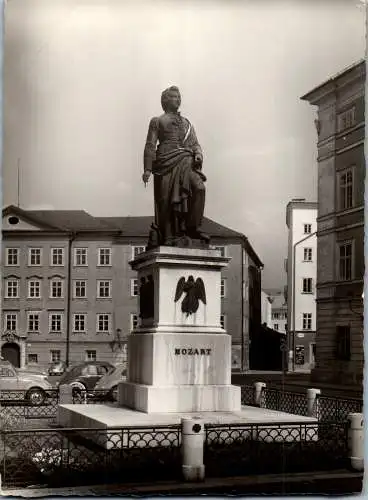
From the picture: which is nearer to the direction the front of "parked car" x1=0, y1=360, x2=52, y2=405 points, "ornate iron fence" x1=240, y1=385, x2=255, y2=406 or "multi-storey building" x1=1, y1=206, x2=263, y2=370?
the ornate iron fence

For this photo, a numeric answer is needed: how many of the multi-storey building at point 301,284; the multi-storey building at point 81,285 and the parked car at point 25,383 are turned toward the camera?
2

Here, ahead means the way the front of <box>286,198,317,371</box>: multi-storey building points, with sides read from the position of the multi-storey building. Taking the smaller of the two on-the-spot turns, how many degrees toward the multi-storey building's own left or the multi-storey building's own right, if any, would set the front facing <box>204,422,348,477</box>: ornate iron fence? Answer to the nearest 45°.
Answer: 0° — it already faces it

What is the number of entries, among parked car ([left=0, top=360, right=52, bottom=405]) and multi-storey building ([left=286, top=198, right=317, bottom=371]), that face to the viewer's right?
1

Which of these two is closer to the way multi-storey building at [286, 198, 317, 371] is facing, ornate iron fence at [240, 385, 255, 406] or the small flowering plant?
the small flowering plant

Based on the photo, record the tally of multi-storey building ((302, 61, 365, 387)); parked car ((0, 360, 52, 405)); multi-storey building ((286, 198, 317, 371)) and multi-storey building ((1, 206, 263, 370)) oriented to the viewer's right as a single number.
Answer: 1

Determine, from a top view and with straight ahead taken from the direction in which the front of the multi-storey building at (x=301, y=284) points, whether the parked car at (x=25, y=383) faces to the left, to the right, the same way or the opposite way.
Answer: to the left

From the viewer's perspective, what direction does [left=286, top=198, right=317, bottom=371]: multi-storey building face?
toward the camera

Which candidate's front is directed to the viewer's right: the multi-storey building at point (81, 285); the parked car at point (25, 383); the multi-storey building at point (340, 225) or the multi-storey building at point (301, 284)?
the parked car

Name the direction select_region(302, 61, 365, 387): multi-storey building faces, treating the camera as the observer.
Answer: facing the viewer and to the left of the viewer

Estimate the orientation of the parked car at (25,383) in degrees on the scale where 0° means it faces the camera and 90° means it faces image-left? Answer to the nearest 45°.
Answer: approximately 270°
